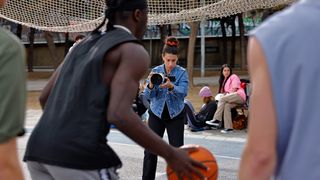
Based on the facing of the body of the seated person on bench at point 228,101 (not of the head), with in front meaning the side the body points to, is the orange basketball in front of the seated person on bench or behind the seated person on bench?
in front

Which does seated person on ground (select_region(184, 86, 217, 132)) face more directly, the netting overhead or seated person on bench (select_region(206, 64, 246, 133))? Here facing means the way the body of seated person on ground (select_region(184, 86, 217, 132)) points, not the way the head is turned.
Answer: the netting overhead

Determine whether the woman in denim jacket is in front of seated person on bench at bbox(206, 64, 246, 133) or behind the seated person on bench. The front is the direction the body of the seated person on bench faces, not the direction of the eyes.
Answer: in front

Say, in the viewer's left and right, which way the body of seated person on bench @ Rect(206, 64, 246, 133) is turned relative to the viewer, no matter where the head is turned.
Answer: facing the viewer and to the left of the viewer
